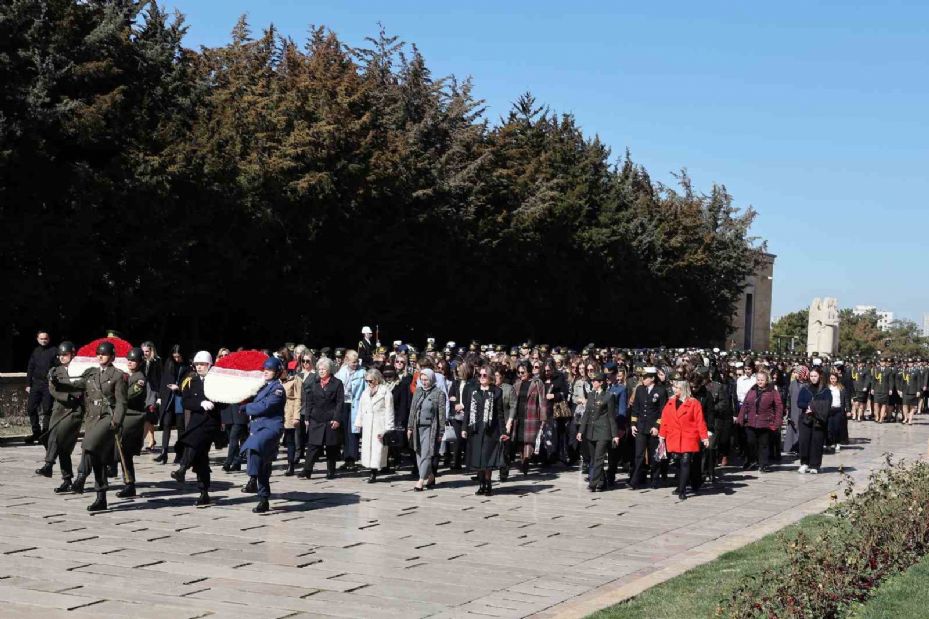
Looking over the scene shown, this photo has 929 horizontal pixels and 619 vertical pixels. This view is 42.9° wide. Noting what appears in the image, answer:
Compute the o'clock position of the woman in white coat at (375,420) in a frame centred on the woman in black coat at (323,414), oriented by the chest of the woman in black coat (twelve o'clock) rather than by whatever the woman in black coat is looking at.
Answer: The woman in white coat is roughly at 8 o'clock from the woman in black coat.

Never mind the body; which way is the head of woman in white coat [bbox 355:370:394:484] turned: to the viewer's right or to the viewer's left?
to the viewer's left

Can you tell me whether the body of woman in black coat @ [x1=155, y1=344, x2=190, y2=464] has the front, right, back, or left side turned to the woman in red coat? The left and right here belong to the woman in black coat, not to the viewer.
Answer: left

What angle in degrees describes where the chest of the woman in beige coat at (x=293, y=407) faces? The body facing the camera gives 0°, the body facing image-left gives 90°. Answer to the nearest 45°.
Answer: approximately 45°

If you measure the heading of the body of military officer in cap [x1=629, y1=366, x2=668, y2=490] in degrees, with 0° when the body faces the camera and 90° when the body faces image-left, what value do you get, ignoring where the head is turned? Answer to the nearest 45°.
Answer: approximately 45°

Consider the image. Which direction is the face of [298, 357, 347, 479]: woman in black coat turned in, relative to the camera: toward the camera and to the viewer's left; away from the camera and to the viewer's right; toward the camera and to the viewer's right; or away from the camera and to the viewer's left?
toward the camera and to the viewer's left

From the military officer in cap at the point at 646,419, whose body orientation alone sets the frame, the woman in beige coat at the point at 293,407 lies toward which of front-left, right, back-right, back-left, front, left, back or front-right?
front-right

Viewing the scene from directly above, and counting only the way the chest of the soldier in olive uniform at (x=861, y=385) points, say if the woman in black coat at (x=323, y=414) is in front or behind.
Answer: in front

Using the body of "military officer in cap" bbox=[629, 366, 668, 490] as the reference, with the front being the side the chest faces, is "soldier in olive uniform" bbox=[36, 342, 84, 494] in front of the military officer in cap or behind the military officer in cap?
in front

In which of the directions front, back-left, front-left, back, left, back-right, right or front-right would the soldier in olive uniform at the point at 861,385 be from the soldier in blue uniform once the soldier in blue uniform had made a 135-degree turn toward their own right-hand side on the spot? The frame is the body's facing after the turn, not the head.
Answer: front-right

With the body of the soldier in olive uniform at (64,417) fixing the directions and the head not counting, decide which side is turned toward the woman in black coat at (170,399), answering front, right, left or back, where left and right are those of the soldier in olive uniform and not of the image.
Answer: back

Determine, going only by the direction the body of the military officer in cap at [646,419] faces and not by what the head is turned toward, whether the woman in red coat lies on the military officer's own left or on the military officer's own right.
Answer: on the military officer's own left
